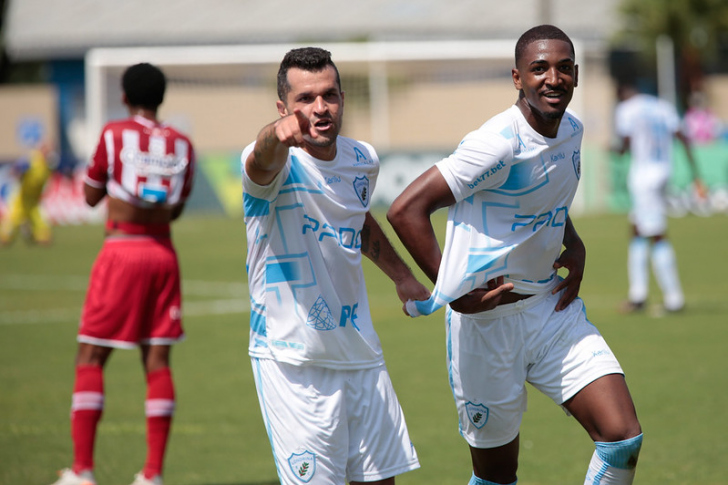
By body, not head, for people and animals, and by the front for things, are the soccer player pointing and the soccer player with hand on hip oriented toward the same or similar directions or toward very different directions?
same or similar directions

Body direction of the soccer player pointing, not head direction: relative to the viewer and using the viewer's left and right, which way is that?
facing the viewer and to the right of the viewer

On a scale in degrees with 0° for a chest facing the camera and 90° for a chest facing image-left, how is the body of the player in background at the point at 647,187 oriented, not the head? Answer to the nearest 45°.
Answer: approximately 135°

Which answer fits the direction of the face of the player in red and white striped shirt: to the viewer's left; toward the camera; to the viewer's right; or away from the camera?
away from the camera

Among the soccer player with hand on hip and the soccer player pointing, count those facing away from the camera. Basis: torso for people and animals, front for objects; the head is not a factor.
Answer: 0

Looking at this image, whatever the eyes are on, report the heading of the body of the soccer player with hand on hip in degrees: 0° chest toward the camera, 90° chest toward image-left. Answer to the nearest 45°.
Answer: approximately 315°
